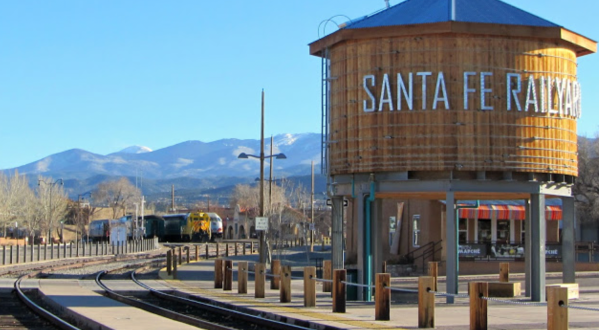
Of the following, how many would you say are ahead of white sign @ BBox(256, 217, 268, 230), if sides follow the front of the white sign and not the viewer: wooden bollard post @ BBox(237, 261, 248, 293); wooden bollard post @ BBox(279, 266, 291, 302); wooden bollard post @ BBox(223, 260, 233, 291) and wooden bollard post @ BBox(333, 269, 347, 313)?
4

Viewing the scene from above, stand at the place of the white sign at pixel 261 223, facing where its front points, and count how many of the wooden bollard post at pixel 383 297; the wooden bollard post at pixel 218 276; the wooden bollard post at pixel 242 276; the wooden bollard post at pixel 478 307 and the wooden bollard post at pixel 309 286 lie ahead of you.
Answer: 5

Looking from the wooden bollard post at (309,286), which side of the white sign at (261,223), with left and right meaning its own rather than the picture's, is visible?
front

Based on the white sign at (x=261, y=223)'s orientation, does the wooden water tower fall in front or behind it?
in front

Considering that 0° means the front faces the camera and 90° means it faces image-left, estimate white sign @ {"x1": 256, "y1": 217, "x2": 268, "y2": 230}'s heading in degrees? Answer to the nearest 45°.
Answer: approximately 0°

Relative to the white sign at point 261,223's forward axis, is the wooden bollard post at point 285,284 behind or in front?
in front

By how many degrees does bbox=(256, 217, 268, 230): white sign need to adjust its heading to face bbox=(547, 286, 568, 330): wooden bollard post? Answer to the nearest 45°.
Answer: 0° — it already faces it

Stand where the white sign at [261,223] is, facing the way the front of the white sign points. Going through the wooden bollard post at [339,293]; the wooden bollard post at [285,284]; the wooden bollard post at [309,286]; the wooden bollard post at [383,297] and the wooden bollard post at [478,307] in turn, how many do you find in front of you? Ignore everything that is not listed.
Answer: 5

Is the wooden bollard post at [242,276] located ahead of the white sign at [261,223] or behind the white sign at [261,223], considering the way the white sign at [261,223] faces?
ahead

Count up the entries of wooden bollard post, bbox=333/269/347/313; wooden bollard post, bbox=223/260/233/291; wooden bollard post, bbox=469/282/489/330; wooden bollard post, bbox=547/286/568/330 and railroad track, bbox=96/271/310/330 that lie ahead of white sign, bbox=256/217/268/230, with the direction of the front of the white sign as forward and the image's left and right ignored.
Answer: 5
